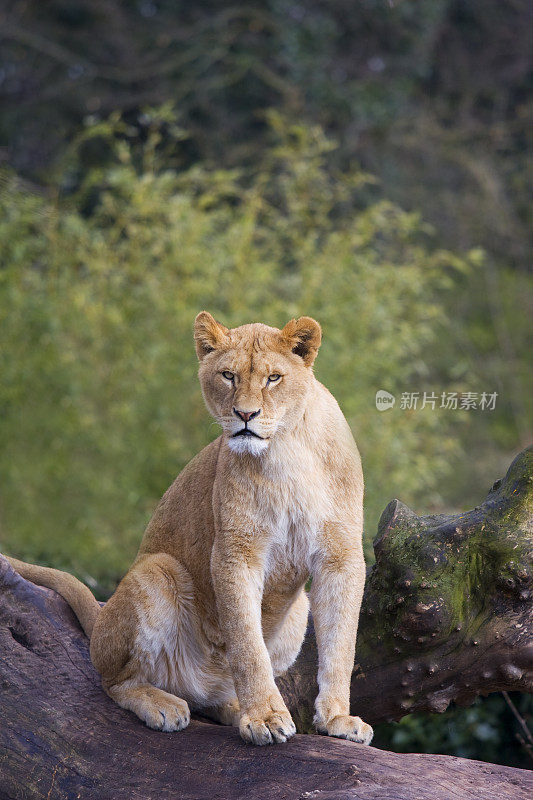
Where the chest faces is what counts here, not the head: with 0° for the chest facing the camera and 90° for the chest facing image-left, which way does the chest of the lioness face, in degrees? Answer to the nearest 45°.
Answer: approximately 315°

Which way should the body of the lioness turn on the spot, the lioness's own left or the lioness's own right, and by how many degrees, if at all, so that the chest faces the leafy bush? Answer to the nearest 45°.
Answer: approximately 135° to the lioness's own left
